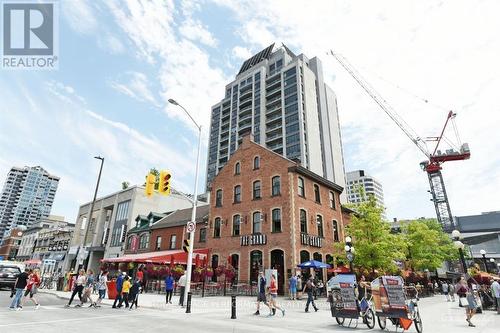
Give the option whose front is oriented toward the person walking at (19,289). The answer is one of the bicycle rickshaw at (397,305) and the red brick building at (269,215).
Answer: the red brick building

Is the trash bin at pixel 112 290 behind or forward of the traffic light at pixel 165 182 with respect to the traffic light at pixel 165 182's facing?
behind

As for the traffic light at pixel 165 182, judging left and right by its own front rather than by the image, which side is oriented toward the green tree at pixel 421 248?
left
